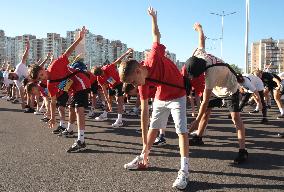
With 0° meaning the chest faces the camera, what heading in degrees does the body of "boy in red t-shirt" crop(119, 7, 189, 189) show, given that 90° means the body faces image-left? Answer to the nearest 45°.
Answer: approximately 45°

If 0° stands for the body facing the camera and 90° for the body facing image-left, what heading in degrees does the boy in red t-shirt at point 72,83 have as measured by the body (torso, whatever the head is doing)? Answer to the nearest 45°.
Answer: approximately 45°

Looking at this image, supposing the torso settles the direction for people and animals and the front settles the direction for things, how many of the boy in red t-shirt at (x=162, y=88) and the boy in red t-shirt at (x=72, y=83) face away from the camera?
0

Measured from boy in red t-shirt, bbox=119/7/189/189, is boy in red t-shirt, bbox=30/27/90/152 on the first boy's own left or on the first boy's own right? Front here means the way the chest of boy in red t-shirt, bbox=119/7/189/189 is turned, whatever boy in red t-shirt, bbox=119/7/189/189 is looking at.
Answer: on the first boy's own right

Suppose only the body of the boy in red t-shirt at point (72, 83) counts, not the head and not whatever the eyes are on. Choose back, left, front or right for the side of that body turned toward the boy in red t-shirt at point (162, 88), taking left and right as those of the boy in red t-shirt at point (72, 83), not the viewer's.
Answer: left
